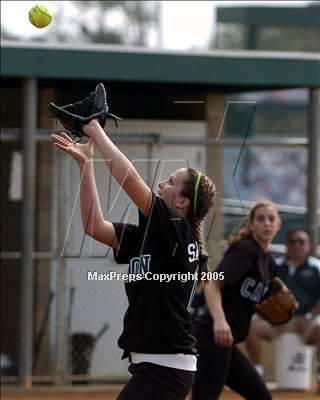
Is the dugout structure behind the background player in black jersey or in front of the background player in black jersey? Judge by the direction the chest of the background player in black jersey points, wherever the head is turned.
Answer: behind

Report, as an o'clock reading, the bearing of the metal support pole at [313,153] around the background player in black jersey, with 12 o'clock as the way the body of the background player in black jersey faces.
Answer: The metal support pole is roughly at 8 o'clock from the background player in black jersey.

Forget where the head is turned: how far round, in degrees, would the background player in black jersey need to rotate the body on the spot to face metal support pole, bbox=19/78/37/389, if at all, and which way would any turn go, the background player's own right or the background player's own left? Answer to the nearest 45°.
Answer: approximately 180°

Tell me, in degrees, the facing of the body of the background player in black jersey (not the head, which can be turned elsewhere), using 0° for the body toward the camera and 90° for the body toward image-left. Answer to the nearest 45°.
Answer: approximately 315°
